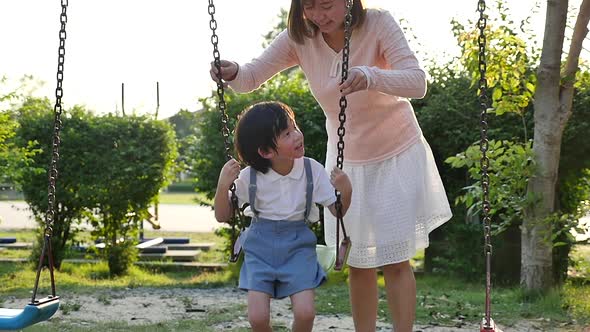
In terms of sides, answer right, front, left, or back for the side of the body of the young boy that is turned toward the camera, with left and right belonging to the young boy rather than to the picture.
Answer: front

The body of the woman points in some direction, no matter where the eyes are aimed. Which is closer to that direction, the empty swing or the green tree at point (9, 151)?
the empty swing

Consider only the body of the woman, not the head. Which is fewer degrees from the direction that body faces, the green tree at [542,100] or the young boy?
the young boy

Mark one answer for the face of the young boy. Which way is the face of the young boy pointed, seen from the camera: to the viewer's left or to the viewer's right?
to the viewer's right

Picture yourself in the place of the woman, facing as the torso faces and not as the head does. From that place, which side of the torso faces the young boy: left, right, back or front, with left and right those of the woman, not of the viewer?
front

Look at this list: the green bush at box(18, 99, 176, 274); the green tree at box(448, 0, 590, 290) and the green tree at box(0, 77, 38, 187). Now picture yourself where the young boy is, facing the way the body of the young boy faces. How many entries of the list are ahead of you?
0

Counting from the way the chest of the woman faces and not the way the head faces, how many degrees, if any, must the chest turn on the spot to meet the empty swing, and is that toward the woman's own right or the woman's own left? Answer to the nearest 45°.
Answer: approximately 45° to the woman's own right

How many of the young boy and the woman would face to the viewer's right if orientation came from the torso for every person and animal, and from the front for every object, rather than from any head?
0

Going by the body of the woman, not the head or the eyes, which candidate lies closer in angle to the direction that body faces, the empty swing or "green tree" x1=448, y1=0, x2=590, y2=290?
the empty swing

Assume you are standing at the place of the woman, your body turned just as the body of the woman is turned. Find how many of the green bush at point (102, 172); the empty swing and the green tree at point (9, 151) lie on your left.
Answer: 0
